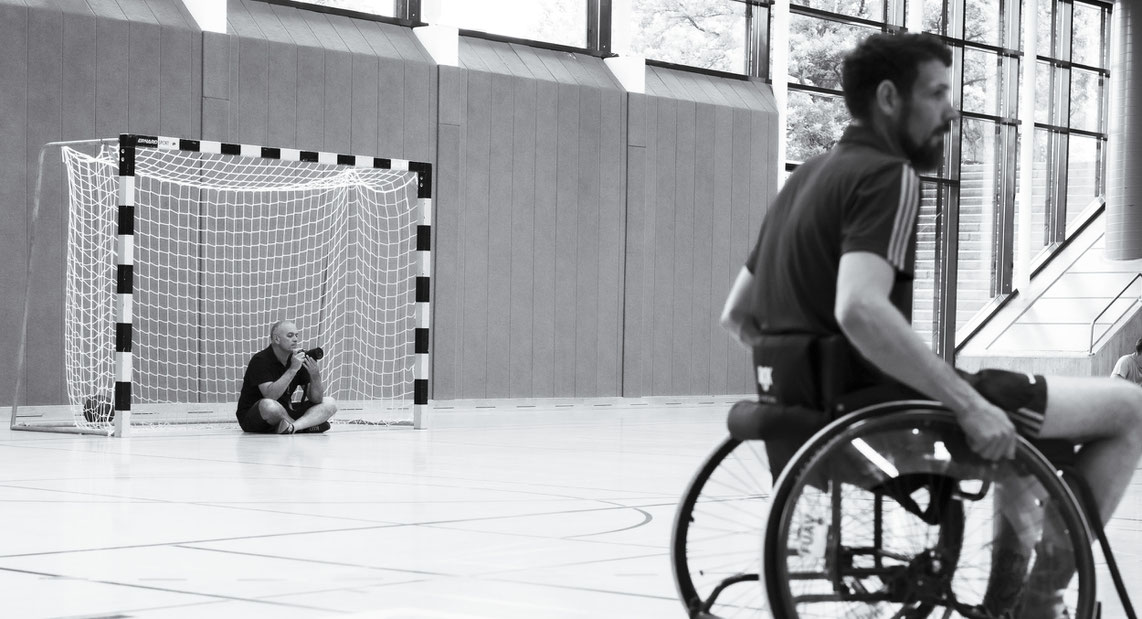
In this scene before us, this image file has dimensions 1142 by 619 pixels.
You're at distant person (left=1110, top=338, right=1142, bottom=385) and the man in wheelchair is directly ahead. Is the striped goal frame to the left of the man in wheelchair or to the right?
right

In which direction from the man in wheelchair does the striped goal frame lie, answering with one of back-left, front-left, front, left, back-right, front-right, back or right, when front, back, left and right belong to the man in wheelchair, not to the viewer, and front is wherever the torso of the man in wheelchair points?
left

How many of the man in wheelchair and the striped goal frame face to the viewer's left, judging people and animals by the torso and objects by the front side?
0

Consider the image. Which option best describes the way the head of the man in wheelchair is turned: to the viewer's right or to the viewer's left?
to the viewer's right

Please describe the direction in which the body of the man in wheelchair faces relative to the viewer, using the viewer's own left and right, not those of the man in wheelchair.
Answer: facing away from the viewer and to the right of the viewer

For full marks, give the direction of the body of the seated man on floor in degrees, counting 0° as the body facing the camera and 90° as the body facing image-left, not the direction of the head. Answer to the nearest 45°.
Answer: approximately 315°

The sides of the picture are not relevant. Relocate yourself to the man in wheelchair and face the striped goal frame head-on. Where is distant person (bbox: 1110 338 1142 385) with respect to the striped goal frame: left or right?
right

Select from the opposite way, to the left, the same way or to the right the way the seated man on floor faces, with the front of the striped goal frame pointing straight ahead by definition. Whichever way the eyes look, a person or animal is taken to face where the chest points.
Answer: the same way

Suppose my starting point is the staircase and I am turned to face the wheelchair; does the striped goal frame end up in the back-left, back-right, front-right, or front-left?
front-right

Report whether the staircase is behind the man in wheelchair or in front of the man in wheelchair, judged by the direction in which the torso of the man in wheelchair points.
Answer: in front

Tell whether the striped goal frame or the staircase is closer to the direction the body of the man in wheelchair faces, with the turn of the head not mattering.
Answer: the staircase

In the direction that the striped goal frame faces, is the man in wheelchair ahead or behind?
ahead

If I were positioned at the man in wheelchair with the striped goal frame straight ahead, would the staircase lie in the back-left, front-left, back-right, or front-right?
front-right

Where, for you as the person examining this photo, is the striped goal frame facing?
facing the viewer and to the right of the viewer

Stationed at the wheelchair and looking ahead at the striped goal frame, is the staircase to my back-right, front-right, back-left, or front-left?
front-right

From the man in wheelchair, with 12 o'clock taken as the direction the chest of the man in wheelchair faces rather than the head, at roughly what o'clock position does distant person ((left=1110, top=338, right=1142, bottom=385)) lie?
The distant person is roughly at 11 o'clock from the man in wheelchair.

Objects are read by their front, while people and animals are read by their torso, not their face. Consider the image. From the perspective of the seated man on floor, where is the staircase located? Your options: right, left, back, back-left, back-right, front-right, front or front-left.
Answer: left
